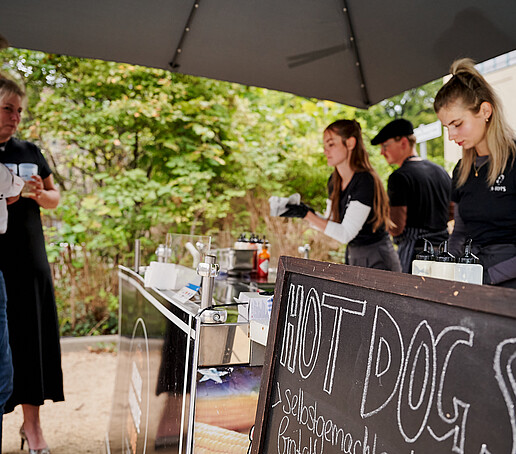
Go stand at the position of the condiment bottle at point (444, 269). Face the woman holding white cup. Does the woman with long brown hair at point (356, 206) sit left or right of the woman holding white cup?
right

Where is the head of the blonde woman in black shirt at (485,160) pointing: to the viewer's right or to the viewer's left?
to the viewer's left

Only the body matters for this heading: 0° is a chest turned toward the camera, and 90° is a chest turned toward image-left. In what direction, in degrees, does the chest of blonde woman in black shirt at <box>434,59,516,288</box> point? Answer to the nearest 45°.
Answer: approximately 45°

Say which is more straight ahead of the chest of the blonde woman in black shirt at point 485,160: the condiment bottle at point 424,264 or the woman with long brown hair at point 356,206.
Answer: the condiment bottle

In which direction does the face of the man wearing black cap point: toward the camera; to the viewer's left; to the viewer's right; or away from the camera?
to the viewer's left

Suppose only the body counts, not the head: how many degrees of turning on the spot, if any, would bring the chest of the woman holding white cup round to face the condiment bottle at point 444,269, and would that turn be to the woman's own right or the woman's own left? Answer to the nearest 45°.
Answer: approximately 90° to the woman's own left

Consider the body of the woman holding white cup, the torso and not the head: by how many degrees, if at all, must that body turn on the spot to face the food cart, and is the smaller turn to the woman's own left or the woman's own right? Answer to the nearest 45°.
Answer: approximately 45° to the woman's own left

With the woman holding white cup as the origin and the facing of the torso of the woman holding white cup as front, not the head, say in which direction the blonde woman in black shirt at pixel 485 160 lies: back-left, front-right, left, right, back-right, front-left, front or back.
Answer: left
